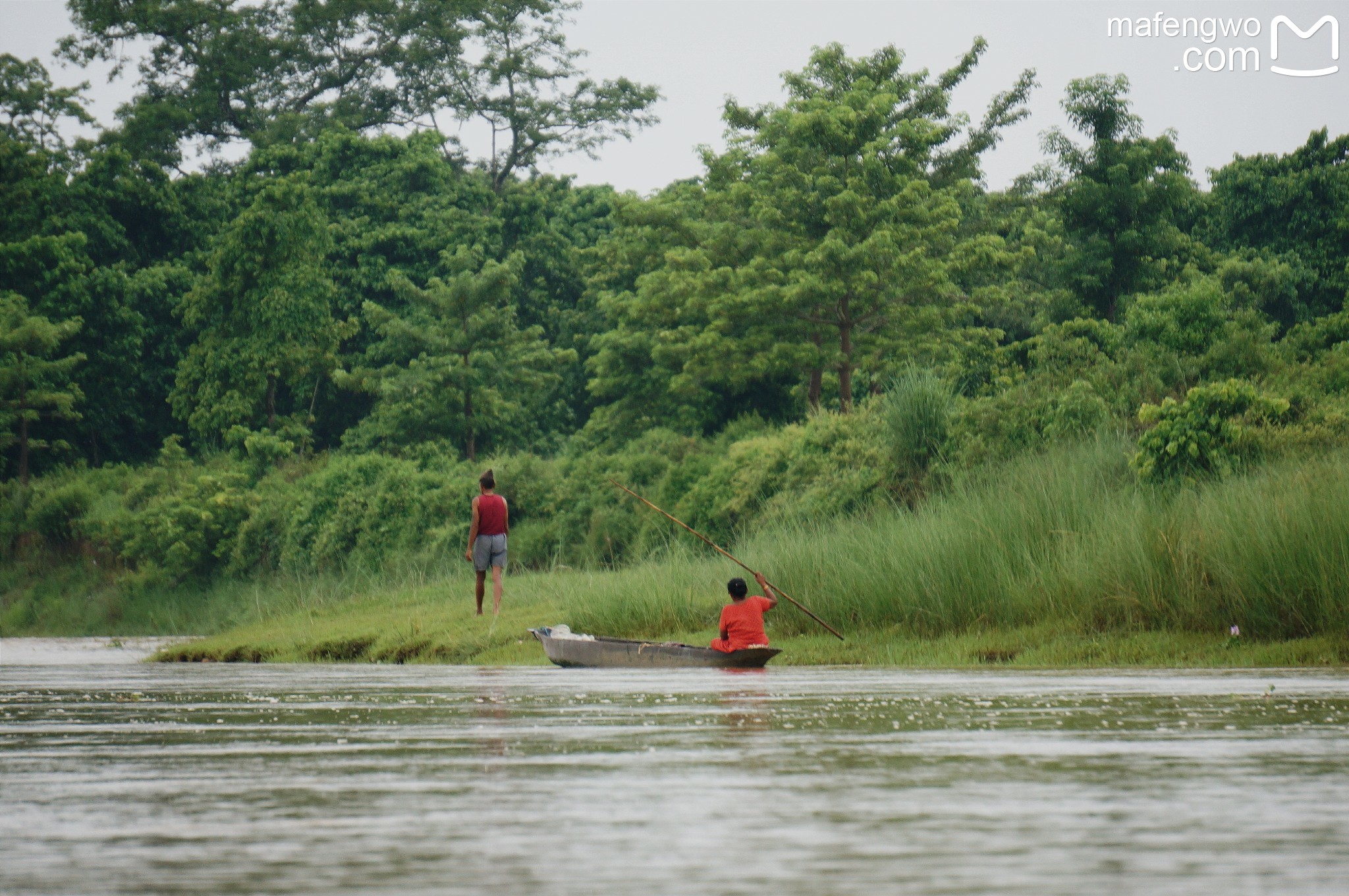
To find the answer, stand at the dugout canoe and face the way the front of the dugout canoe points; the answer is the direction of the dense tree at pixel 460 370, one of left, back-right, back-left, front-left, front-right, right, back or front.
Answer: right

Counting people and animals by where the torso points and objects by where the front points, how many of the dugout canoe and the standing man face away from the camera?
1

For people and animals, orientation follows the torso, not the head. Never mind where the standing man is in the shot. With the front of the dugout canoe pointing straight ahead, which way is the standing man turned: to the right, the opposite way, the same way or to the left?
to the right

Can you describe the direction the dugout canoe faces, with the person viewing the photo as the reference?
facing to the left of the viewer

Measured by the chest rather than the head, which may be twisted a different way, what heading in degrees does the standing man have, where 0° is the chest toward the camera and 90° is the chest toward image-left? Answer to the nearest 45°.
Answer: approximately 180°

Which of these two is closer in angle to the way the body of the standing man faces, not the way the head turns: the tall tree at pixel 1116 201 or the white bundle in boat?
the tall tree

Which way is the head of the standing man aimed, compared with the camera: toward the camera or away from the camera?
away from the camera

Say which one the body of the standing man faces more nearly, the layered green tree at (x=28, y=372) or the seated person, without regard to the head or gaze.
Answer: the layered green tree
